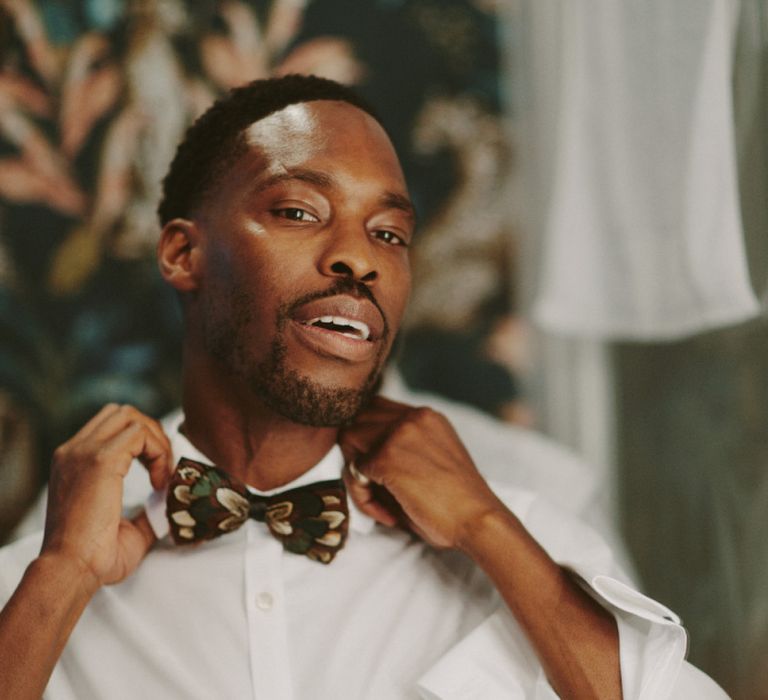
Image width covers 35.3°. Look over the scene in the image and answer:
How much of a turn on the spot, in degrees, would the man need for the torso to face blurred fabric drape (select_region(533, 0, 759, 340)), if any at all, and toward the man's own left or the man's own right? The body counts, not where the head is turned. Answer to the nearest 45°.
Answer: approximately 135° to the man's own left

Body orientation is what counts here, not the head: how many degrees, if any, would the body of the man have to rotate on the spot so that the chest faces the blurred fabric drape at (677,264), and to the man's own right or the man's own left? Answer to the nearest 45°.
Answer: approximately 135° to the man's own left

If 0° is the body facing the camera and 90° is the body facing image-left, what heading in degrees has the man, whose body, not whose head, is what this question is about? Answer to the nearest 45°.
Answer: approximately 0°
